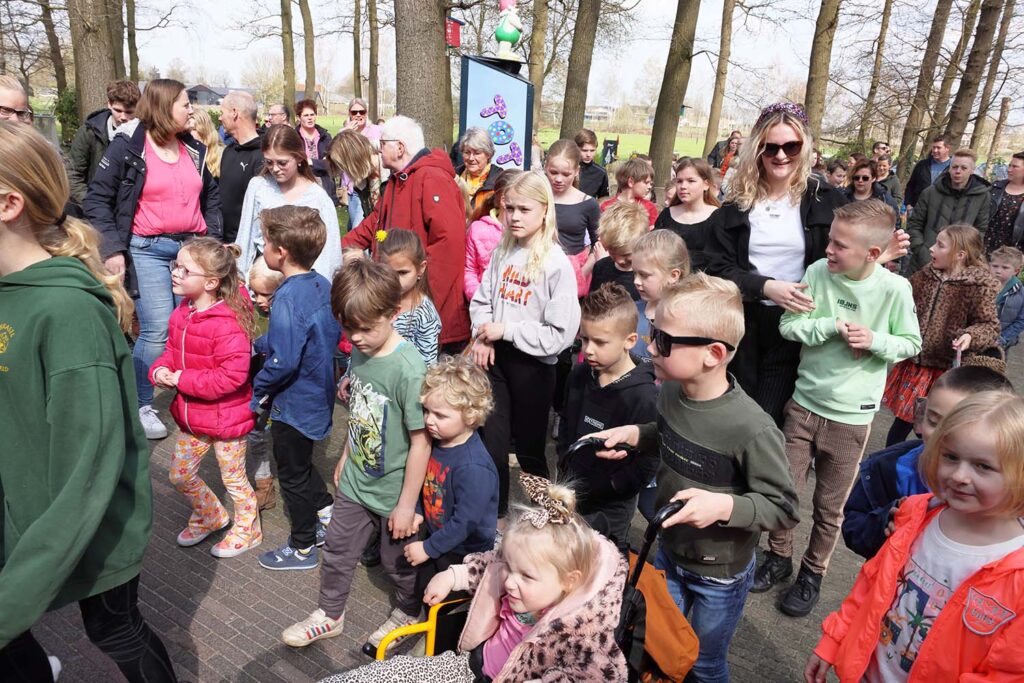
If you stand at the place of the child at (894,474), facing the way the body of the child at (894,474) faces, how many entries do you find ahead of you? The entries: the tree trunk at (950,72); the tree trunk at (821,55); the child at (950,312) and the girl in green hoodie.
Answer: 1

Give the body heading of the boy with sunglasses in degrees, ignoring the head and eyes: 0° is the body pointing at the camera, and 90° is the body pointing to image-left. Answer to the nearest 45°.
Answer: approximately 45°

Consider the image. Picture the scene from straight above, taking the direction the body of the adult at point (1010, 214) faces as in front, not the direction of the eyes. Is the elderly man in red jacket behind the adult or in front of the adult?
in front

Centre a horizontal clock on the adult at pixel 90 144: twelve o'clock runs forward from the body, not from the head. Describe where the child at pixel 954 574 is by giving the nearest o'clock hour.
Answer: The child is roughly at 1 o'clock from the adult.

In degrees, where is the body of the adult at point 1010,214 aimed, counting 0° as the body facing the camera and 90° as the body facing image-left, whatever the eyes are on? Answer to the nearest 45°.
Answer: approximately 45°

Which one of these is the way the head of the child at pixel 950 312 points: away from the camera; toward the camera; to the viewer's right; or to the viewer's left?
to the viewer's left

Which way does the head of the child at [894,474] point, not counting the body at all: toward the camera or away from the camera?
toward the camera

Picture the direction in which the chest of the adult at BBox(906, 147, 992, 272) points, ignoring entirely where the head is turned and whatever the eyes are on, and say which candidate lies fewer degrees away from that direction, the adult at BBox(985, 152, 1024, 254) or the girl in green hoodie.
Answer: the girl in green hoodie

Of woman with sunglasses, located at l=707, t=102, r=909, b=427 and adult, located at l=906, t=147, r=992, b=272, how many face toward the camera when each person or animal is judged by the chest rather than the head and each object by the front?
2

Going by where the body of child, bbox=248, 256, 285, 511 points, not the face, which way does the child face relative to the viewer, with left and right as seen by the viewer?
facing the viewer and to the left of the viewer

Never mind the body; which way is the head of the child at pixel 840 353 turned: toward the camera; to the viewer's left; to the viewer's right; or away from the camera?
to the viewer's left

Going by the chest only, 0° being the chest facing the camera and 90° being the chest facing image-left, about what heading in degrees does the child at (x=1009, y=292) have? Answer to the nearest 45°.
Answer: approximately 45°

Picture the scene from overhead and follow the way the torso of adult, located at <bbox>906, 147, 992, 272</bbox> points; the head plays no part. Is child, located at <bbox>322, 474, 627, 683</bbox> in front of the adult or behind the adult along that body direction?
in front
